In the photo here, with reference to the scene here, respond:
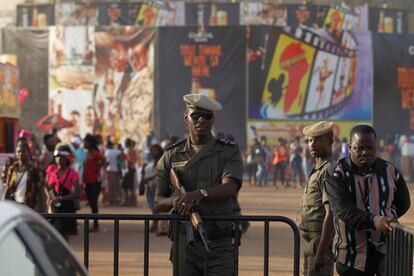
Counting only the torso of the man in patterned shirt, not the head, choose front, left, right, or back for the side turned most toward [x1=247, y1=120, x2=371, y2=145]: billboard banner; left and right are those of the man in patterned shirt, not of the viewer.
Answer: back

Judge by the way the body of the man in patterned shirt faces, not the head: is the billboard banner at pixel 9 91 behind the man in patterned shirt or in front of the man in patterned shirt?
behind

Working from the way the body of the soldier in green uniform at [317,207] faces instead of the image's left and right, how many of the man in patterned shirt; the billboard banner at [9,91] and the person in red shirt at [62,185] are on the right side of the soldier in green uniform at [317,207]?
2

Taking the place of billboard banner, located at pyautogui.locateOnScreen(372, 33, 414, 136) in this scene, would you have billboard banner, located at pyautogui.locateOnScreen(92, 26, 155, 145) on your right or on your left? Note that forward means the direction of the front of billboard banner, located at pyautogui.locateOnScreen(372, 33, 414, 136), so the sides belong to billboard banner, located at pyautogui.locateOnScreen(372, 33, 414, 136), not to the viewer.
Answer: on your right

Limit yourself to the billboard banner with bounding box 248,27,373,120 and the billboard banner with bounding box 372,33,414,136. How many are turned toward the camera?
2

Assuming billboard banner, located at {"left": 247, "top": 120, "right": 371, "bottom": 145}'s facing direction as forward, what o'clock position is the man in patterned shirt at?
The man in patterned shirt is roughly at 12 o'clock from the billboard banner.

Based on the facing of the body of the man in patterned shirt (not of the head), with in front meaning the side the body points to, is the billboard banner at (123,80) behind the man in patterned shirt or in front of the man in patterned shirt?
behind

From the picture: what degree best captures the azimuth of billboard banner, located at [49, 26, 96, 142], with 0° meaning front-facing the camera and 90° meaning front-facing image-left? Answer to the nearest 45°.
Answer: approximately 0°

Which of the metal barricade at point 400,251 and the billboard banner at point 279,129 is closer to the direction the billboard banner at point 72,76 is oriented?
the metal barricade

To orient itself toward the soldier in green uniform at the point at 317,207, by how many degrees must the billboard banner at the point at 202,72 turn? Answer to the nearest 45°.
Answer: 0° — it already faces them
